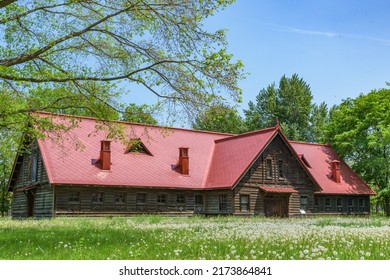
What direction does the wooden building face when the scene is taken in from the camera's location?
facing the viewer and to the right of the viewer
